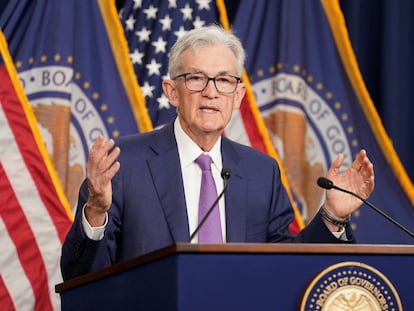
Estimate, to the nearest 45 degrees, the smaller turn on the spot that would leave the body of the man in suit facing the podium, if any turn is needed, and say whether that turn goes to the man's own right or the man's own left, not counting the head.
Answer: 0° — they already face it

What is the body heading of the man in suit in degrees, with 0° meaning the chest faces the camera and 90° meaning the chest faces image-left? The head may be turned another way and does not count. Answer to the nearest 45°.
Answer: approximately 0°

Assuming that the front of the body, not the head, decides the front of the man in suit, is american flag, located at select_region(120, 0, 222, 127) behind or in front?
behind

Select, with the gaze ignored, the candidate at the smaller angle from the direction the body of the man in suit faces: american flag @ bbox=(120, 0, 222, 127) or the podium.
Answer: the podium
